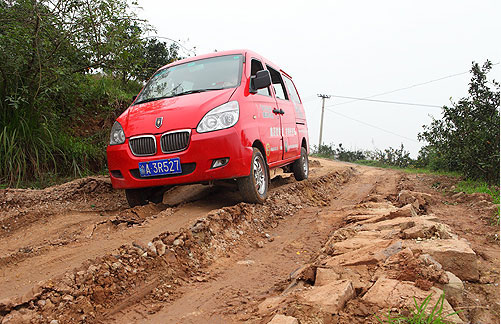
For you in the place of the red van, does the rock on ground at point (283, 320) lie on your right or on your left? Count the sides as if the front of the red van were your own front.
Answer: on your left

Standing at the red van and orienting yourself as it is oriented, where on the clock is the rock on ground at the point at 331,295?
The rock on ground is roughly at 10 o'clock from the red van.

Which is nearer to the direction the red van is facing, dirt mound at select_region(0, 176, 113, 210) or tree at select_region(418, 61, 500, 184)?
the dirt mound

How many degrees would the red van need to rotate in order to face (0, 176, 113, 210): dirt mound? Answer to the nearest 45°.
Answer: approximately 90° to its right

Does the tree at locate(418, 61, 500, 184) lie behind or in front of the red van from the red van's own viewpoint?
behind

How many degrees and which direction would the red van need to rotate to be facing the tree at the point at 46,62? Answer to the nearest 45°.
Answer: approximately 90° to its right

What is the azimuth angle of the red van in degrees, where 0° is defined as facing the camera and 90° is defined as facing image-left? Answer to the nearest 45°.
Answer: approximately 45°

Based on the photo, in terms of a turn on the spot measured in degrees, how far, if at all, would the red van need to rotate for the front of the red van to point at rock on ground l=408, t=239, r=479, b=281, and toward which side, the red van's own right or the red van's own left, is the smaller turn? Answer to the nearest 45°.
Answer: approximately 90° to the red van's own left
